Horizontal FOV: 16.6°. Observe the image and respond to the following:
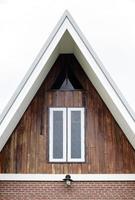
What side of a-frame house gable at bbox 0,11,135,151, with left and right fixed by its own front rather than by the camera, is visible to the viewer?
front
